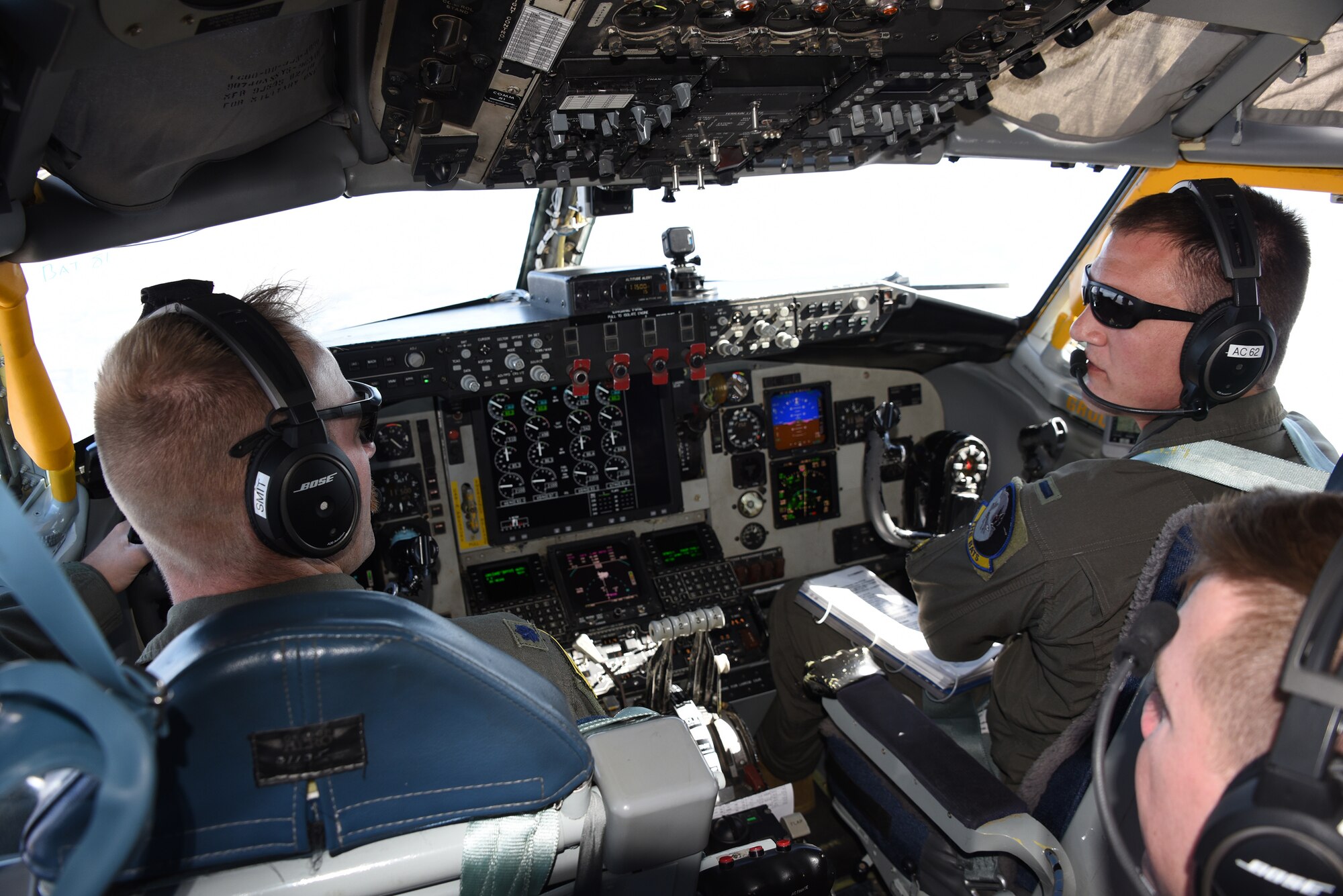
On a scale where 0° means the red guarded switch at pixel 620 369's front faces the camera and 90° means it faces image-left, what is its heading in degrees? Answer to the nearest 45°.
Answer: approximately 0°

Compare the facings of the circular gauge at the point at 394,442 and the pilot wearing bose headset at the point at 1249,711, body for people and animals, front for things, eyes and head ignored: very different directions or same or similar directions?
very different directions

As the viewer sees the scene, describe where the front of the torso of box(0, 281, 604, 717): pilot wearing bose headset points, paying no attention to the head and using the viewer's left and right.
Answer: facing away from the viewer and to the right of the viewer

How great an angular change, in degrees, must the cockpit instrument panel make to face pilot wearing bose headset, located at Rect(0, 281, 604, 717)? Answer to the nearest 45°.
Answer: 0° — it already faces them

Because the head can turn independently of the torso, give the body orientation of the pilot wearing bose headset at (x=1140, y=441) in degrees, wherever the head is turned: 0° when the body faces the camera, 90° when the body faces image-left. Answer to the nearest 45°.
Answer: approximately 135°

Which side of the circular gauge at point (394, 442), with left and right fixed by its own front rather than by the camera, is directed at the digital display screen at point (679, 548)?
left

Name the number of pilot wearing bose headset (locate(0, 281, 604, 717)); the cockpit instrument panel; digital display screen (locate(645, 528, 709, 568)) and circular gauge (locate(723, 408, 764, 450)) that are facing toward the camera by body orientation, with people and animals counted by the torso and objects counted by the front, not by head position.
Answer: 3

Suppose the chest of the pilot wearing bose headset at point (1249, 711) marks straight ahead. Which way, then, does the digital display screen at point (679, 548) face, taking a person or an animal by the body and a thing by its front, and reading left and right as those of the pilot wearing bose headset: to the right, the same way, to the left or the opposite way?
the opposite way
